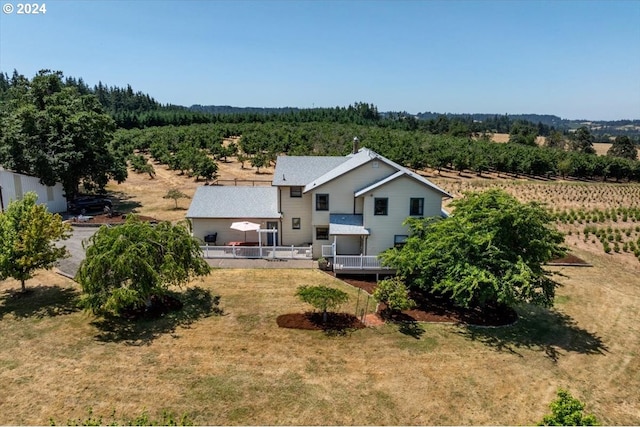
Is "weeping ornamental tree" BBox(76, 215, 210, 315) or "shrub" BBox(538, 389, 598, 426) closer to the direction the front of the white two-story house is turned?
the shrub

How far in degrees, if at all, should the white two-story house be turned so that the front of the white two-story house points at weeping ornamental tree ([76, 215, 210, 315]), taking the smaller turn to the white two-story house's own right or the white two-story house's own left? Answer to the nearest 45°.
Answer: approximately 45° to the white two-story house's own right

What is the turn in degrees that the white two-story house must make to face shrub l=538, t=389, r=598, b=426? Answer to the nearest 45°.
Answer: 0° — it already faces it

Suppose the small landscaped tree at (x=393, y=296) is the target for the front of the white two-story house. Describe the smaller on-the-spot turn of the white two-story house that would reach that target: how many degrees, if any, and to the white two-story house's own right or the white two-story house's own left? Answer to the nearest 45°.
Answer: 0° — it already faces it

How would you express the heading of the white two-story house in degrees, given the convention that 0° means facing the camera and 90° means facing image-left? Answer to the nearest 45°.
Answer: approximately 0°

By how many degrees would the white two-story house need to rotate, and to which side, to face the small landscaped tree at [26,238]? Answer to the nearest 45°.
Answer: approximately 45° to its right

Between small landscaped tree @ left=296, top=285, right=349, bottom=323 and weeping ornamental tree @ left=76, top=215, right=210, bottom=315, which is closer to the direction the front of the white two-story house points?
the small landscaped tree

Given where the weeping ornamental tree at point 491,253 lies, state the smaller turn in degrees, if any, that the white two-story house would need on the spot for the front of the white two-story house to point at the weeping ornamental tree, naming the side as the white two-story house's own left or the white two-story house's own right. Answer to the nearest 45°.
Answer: approximately 45° to the white two-story house's own left

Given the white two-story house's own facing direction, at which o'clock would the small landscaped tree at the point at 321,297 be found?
The small landscaped tree is roughly at 12 o'clock from the white two-story house.
